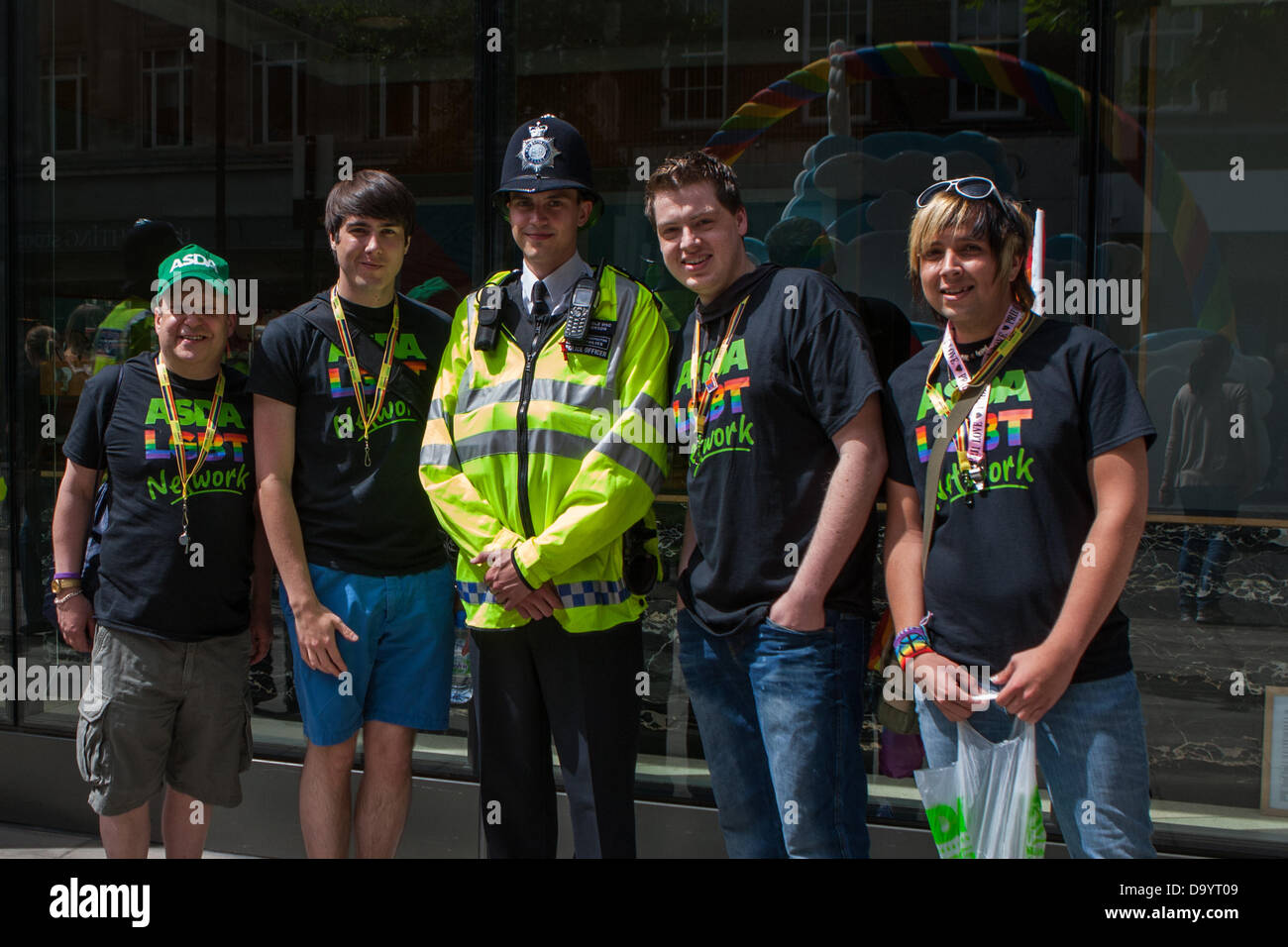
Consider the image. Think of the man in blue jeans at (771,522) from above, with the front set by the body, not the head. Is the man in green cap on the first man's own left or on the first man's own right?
on the first man's own right

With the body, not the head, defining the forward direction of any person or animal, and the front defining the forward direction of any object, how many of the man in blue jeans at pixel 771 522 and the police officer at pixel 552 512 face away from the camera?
0

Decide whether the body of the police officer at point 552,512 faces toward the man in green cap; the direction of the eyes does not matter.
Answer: no

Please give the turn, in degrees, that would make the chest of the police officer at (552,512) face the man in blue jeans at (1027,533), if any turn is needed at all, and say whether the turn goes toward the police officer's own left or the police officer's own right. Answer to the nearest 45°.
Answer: approximately 45° to the police officer's own left

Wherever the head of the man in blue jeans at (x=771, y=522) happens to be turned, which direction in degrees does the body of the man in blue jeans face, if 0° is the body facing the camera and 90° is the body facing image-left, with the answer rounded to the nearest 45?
approximately 45°

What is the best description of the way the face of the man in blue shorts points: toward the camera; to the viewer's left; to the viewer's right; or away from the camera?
toward the camera

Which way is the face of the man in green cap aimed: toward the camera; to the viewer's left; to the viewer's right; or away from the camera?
toward the camera

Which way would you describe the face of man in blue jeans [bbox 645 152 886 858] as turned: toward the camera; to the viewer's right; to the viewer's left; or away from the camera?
toward the camera

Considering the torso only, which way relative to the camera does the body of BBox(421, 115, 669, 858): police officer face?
toward the camera
